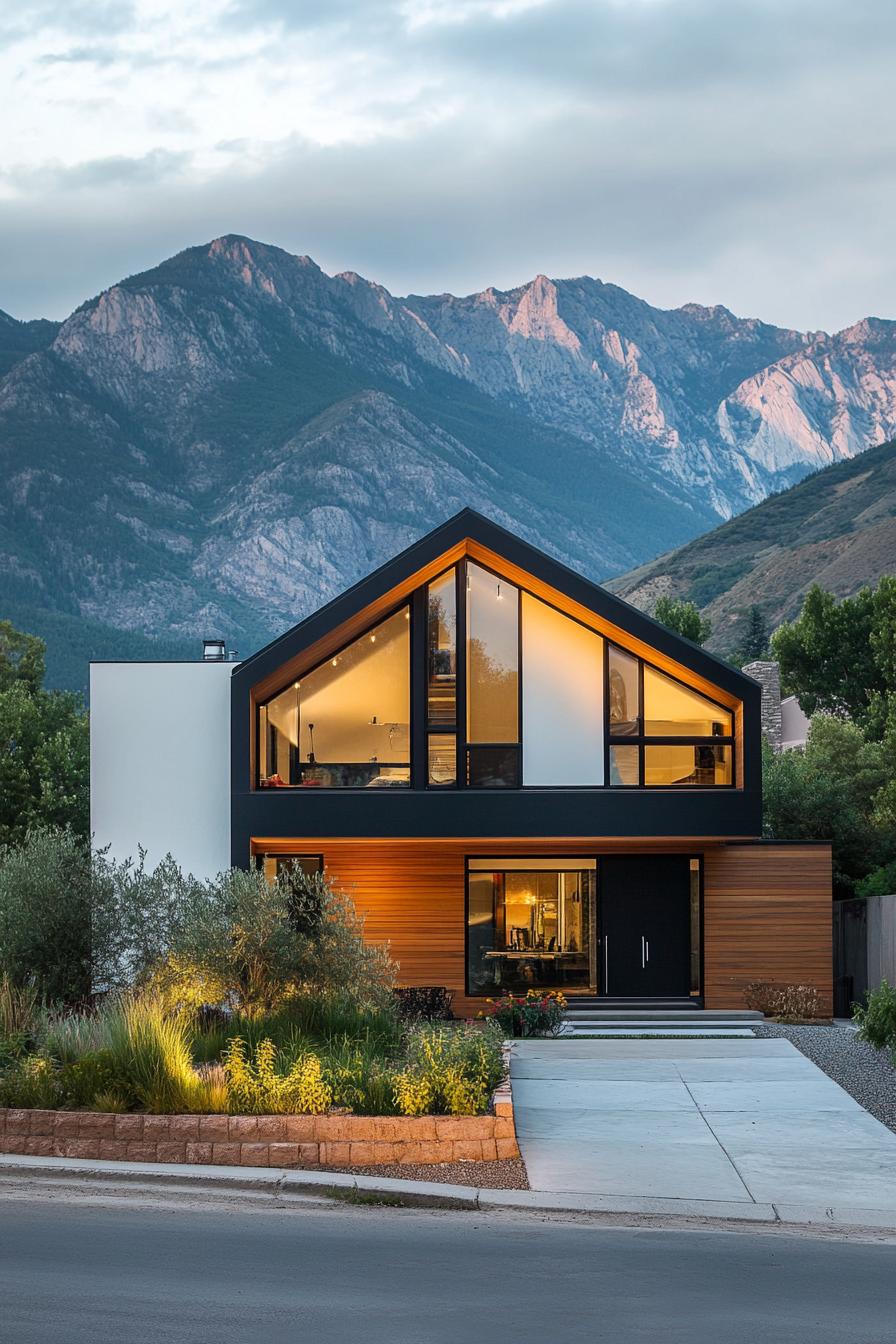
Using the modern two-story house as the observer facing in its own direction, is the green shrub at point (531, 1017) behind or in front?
in front

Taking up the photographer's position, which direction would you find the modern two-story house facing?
facing the viewer

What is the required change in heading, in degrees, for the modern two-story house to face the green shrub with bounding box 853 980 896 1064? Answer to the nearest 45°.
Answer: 0° — it already faces it

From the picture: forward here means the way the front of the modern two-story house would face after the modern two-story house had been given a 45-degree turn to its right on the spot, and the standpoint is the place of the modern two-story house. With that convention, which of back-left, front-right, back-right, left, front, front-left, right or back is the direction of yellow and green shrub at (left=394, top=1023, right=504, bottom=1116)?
front-left

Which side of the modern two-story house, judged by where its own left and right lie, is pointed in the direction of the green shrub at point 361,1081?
front
